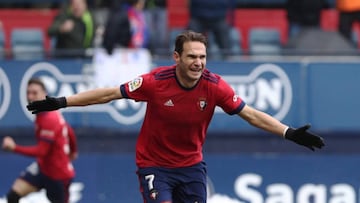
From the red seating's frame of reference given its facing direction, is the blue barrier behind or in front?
in front

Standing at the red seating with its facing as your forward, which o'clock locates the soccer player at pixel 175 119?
The soccer player is roughly at 12 o'clock from the red seating.

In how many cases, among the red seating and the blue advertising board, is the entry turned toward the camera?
2

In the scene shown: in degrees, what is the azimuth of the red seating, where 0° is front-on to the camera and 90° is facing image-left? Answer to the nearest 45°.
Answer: approximately 0°

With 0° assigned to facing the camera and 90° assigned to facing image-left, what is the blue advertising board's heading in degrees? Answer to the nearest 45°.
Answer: approximately 0°
